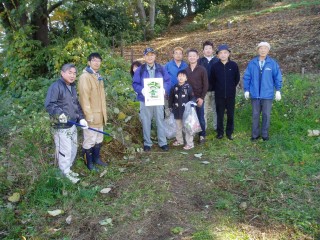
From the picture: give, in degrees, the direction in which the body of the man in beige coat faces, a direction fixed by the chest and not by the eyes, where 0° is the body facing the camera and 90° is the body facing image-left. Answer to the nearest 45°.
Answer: approximately 315°

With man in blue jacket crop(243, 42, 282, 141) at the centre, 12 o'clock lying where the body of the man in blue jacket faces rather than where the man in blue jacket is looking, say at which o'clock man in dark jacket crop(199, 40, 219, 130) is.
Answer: The man in dark jacket is roughly at 3 o'clock from the man in blue jacket.

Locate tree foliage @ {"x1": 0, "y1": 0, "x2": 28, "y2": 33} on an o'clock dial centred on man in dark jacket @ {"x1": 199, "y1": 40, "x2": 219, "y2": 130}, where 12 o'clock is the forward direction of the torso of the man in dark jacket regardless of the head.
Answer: The tree foliage is roughly at 4 o'clock from the man in dark jacket.
